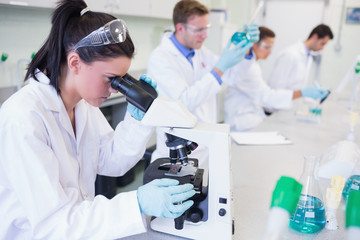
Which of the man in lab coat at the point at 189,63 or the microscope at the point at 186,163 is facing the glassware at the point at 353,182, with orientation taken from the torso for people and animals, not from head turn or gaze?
the man in lab coat

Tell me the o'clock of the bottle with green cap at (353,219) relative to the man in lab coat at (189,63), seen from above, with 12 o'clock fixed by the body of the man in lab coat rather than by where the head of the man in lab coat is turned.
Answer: The bottle with green cap is roughly at 1 o'clock from the man in lab coat.

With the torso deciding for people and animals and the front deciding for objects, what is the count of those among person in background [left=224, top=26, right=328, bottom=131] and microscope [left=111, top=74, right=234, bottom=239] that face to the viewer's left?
1

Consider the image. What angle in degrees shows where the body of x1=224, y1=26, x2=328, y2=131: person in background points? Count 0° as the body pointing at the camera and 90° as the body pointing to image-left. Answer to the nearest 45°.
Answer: approximately 270°

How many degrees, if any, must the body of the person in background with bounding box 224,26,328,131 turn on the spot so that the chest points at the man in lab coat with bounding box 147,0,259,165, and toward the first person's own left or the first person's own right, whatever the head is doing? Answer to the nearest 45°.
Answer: approximately 135° to the first person's own right

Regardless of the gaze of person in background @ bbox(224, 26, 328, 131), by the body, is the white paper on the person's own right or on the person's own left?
on the person's own right

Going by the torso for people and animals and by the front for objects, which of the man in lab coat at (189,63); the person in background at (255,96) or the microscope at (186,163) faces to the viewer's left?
the microscope

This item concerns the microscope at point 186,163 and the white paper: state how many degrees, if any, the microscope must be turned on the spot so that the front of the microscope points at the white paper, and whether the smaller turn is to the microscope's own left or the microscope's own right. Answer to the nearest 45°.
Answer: approximately 135° to the microscope's own right

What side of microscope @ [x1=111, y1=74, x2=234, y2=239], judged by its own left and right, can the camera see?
left

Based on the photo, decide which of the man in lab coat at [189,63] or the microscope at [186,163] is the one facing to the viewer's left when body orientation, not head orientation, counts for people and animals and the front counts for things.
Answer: the microscope

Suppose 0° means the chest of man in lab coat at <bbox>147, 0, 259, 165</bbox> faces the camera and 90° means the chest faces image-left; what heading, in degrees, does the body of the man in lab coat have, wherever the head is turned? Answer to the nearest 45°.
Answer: approximately 315°

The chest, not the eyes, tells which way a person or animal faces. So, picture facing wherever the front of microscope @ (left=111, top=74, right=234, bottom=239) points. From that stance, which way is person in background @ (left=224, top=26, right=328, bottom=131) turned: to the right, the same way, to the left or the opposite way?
the opposite way

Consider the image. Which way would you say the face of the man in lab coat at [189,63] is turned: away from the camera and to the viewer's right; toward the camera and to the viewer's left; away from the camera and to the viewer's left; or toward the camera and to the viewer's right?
toward the camera and to the viewer's right
